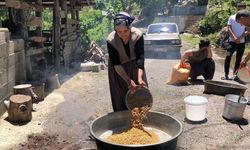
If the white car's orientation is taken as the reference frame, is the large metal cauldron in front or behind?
in front

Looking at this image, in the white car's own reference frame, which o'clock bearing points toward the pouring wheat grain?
The pouring wheat grain is roughly at 12 o'clock from the white car.

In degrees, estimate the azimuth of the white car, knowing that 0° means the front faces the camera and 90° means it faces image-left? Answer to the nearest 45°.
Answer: approximately 0°

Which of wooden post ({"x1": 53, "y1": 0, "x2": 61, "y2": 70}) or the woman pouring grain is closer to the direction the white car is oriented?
the woman pouring grain

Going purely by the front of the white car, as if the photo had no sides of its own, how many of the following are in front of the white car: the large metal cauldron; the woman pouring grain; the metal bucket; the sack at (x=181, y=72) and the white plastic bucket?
5

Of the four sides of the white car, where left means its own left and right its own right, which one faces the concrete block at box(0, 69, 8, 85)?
front

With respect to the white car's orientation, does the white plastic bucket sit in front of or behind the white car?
in front

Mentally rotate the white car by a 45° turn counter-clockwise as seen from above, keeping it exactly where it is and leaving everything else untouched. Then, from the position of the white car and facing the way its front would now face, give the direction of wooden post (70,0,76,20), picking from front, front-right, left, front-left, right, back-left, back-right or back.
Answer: back-right

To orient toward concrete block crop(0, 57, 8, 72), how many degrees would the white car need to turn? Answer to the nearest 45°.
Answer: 0° — it already faces it

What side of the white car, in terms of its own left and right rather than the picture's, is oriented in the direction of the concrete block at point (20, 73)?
front

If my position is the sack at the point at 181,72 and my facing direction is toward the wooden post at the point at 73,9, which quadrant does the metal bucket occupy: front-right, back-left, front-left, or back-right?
back-left

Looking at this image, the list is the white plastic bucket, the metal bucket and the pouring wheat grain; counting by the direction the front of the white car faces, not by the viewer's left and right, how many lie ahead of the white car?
3

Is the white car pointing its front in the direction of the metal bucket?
yes

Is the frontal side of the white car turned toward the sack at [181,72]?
yes
